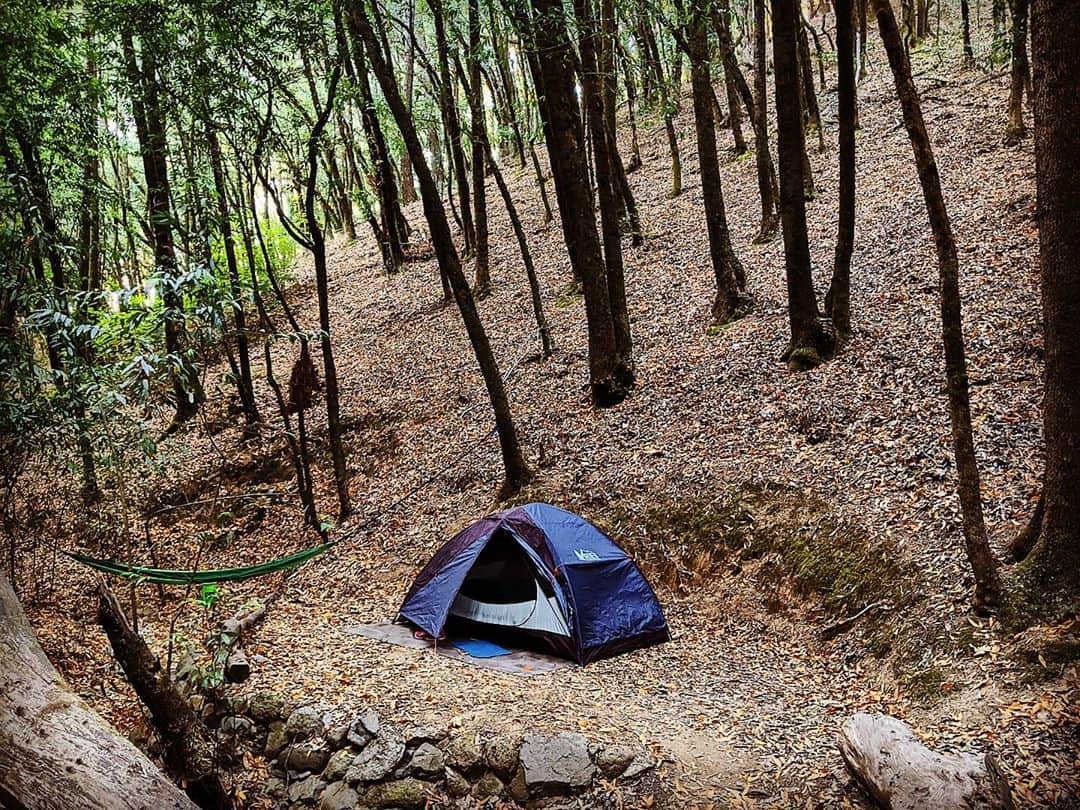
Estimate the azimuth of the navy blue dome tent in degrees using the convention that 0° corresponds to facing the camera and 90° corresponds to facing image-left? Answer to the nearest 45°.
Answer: approximately 45°

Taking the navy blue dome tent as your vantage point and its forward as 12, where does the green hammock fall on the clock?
The green hammock is roughly at 2 o'clock from the navy blue dome tent.

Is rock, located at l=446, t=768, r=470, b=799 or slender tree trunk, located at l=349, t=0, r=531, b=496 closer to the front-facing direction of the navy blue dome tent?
the rock

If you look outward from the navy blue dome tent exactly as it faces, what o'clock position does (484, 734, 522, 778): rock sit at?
The rock is roughly at 11 o'clock from the navy blue dome tent.

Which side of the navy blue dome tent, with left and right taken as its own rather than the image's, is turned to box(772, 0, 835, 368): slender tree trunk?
back

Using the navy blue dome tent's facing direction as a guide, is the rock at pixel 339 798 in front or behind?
in front

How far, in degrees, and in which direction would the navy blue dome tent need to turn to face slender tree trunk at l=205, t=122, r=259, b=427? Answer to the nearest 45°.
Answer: approximately 90° to its right

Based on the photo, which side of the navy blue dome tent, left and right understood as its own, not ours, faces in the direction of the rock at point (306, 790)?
front

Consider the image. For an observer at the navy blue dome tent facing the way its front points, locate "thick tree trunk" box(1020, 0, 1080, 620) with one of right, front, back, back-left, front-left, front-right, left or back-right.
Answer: left

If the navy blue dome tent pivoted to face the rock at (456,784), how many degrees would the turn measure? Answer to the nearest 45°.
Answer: approximately 45° to its left
